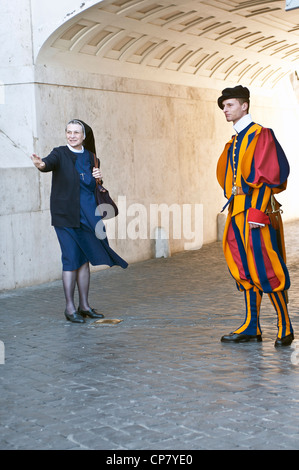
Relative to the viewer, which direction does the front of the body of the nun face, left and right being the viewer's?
facing the viewer and to the right of the viewer
